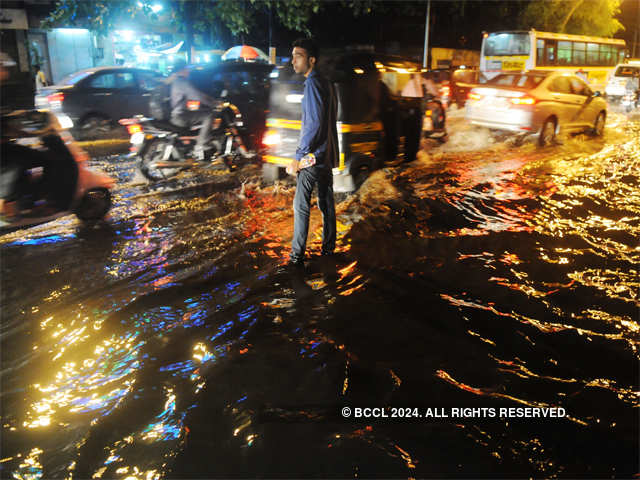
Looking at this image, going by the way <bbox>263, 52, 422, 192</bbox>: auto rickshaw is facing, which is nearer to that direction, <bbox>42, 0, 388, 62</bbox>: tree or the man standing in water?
the tree

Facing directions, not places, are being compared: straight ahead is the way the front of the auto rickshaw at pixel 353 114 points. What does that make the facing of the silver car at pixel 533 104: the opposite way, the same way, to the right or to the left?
the same way

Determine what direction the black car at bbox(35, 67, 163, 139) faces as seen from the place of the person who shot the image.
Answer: facing away from the viewer and to the right of the viewer

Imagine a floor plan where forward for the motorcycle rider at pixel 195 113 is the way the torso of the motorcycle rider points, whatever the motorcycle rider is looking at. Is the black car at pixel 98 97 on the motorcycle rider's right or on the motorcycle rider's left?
on the motorcycle rider's left

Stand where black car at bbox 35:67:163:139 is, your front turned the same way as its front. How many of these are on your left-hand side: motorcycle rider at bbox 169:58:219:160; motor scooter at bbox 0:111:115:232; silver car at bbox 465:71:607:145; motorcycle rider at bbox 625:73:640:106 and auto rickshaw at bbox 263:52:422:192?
0

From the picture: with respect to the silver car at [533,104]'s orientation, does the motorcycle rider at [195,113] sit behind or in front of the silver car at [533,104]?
behind

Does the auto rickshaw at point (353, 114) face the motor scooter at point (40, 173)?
no

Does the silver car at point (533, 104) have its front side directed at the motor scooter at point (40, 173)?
no

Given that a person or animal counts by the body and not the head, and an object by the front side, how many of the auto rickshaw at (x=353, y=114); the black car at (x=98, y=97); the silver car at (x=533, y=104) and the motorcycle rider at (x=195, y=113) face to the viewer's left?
0

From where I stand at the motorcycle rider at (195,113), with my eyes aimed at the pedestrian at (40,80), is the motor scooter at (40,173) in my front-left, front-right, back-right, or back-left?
back-left

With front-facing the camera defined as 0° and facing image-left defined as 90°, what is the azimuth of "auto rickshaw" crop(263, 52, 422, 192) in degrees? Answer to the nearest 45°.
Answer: approximately 225°

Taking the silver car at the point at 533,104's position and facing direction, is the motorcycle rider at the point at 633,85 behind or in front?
in front

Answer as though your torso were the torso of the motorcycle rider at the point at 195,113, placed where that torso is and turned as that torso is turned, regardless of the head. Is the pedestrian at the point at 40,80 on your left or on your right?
on your left

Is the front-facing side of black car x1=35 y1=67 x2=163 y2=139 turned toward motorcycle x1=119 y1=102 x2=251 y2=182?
no

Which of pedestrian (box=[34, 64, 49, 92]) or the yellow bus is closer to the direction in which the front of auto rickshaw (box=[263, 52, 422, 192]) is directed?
the yellow bus
